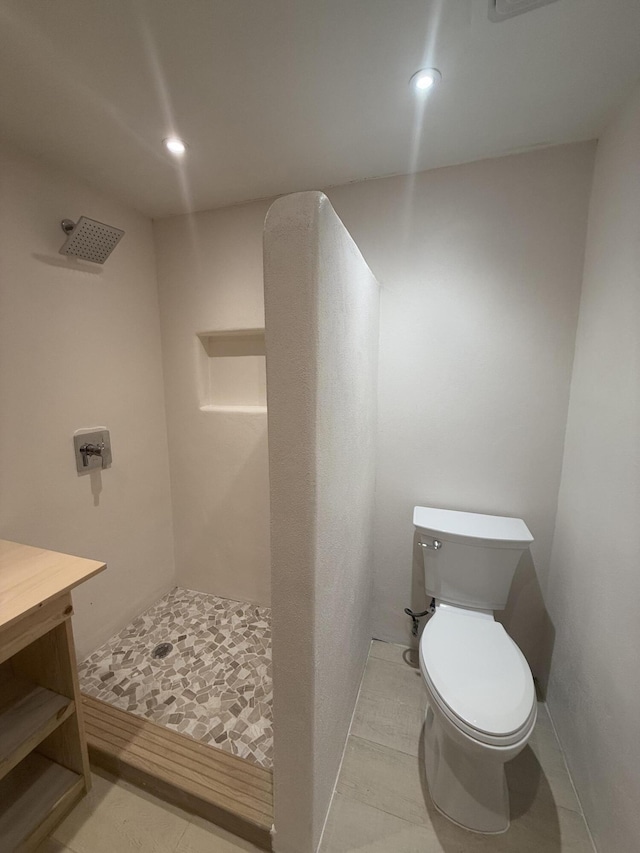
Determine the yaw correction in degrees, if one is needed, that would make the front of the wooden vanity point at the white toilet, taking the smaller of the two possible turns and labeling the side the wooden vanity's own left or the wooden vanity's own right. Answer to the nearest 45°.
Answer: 0° — it already faces it

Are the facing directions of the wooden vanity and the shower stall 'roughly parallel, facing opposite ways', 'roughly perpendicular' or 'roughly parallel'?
roughly perpendicular

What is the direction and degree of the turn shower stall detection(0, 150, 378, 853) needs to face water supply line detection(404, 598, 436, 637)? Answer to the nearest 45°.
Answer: approximately 135° to its left

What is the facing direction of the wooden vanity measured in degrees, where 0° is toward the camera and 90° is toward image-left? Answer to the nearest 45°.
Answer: approximately 315°

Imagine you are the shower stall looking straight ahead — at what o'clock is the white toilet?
The white toilet is roughly at 9 o'clock from the shower stall.
